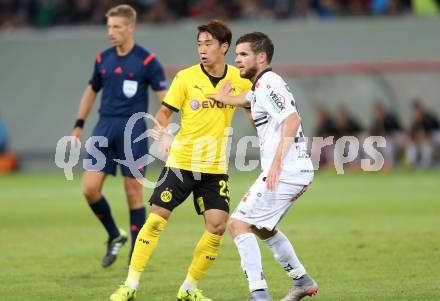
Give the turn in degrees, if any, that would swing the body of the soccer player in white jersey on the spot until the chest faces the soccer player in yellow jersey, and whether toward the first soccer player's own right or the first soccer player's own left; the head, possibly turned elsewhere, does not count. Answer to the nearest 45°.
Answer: approximately 45° to the first soccer player's own right

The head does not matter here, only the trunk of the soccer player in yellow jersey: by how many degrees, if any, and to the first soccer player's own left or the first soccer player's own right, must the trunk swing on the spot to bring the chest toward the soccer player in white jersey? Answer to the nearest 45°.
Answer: approximately 45° to the first soccer player's own left

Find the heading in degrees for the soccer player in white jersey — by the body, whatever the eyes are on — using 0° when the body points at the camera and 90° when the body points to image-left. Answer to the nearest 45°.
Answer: approximately 90°

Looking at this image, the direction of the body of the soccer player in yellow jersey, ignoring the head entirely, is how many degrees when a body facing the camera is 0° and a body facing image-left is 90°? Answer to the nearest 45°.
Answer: approximately 0°

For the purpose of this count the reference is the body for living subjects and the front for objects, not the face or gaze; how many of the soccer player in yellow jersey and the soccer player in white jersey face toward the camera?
1

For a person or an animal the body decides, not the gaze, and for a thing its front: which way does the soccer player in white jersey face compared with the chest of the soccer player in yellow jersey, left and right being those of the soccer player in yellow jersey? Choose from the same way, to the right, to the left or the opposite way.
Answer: to the right

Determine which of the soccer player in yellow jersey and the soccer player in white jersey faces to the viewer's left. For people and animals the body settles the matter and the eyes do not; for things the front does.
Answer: the soccer player in white jersey
